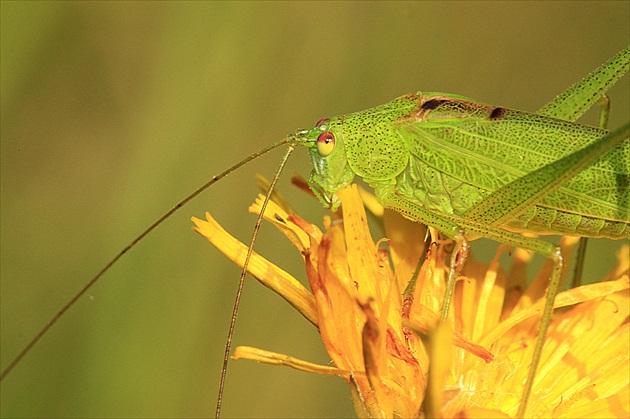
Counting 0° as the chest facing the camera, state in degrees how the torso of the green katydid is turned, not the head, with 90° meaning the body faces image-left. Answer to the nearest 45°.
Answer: approximately 90°
